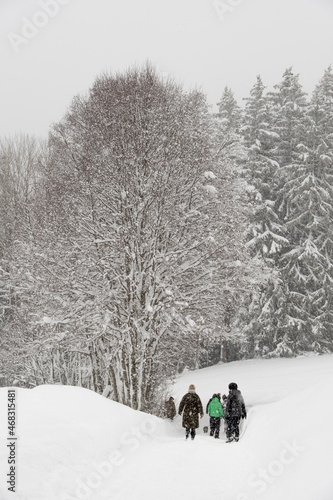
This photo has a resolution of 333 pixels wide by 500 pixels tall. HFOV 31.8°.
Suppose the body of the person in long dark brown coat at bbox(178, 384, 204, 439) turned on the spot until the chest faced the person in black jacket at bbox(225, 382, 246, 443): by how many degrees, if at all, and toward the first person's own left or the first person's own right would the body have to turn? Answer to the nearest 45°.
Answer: approximately 135° to the first person's own right

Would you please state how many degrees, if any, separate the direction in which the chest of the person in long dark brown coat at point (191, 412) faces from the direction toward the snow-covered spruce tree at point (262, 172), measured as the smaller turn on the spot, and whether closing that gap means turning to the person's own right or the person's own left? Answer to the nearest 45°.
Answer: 0° — they already face it

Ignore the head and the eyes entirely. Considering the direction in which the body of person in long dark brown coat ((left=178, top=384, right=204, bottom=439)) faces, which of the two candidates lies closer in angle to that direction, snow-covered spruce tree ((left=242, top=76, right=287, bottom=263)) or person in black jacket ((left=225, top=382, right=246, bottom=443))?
the snow-covered spruce tree

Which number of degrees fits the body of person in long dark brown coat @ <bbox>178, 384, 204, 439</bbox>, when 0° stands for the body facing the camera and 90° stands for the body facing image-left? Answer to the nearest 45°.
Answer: approximately 180°
